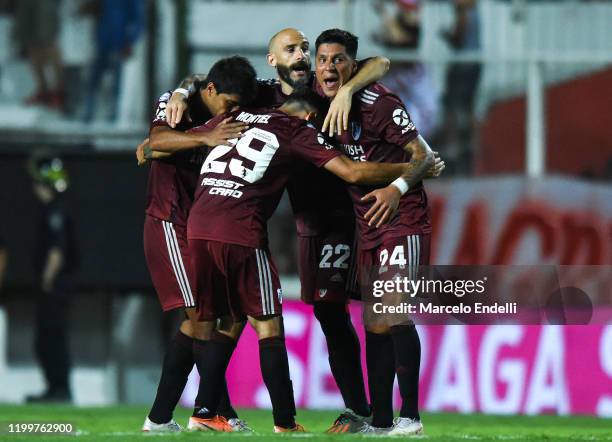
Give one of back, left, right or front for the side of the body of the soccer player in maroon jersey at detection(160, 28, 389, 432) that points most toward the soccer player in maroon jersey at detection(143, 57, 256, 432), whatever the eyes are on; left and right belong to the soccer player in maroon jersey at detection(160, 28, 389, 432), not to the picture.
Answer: right

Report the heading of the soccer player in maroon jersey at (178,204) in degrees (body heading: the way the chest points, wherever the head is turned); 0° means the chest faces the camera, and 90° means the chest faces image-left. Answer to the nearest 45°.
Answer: approximately 270°

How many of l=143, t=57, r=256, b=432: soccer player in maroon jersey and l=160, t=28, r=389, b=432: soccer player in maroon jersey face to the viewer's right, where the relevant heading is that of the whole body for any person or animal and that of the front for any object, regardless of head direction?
1

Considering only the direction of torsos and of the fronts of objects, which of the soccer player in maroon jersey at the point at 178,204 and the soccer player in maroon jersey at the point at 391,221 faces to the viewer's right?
the soccer player in maroon jersey at the point at 178,204

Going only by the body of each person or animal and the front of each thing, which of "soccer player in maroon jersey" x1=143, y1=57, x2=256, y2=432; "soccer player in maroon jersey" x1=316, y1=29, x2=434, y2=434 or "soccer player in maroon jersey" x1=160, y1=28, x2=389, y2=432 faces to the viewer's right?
"soccer player in maroon jersey" x1=143, y1=57, x2=256, y2=432

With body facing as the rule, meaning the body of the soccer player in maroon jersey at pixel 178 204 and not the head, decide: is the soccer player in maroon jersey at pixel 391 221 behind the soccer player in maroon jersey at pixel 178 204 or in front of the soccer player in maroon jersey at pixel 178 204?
in front

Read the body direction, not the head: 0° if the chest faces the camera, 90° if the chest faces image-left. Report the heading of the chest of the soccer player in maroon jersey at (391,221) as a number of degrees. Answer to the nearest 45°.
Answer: approximately 45°

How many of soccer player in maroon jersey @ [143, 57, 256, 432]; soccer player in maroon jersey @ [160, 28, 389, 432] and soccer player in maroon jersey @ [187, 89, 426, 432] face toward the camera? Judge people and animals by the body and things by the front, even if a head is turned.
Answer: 1

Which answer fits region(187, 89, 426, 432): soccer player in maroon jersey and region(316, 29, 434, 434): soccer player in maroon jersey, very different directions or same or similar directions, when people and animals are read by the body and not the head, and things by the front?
very different directions

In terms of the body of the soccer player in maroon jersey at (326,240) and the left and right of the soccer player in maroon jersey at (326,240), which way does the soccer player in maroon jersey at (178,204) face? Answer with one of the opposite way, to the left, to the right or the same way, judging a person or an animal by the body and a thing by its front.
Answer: to the left

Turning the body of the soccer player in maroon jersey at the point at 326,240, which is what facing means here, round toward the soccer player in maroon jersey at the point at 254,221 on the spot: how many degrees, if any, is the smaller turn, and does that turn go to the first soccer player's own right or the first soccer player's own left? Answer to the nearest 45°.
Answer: approximately 45° to the first soccer player's own right

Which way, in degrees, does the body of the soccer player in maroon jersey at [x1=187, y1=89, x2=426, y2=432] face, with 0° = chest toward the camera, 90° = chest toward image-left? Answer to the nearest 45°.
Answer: approximately 225°

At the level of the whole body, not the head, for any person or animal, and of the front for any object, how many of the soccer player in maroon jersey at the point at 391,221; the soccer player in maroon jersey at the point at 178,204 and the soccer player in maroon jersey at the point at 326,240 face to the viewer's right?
1
